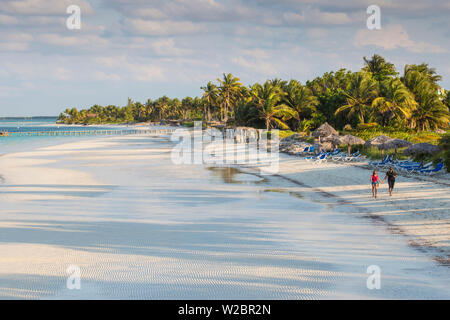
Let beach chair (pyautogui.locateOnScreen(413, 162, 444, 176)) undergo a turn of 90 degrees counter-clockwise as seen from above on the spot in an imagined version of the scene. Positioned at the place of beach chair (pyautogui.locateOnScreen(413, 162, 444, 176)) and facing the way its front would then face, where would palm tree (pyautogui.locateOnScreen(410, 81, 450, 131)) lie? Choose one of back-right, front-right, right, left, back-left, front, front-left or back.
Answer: back

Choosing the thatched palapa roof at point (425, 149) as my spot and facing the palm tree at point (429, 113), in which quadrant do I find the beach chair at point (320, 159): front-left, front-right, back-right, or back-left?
front-left

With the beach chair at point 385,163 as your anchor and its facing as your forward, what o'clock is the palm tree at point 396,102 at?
The palm tree is roughly at 3 o'clock from the beach chair.

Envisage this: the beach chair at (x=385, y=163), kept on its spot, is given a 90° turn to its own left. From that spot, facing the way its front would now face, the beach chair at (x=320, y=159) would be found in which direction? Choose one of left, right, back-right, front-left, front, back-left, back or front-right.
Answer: back-right

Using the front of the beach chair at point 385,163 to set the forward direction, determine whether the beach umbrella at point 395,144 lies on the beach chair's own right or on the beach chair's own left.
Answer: on the beach chair's own right

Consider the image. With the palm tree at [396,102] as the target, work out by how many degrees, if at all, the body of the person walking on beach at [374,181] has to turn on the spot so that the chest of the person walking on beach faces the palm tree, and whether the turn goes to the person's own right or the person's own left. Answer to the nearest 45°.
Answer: approximately 180°

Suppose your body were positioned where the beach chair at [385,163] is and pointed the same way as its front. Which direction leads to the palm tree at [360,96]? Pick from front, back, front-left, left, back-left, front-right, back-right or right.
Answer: right

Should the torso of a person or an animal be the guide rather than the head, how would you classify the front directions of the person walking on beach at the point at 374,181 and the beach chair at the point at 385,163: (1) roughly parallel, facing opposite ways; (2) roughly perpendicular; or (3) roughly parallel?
roughly perpendicular

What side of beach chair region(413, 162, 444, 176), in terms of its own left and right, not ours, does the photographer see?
left

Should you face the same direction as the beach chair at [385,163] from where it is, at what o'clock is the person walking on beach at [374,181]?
The person walking on beach is roughly at 9 o'clock from the beach chair.

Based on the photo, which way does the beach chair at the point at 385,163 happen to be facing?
to the viewer's left

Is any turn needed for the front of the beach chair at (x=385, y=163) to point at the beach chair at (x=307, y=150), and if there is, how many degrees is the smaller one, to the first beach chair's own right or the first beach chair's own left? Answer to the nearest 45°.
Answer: approximately 45° to the first beach chair's own right

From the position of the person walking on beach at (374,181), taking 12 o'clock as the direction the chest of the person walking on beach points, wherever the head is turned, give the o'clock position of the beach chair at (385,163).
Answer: The beach chair is roughly at 6 o'clock from the person walking on beach.

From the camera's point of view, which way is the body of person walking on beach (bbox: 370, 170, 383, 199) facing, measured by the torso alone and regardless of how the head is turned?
toward the camera

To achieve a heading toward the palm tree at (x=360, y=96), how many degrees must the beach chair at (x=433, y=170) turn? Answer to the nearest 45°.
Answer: approximately 90° to its right
